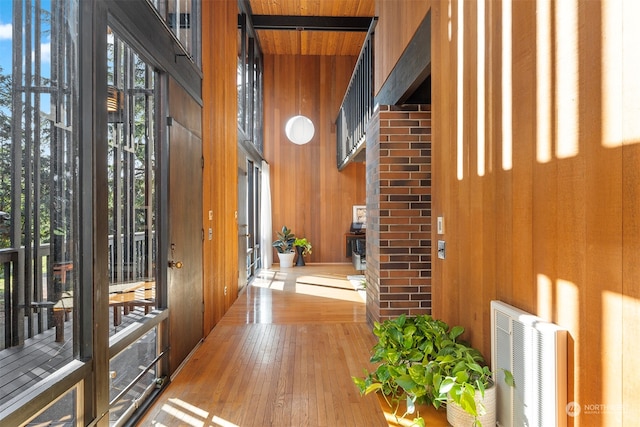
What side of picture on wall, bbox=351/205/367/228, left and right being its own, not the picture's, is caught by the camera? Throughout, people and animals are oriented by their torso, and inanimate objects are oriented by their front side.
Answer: front

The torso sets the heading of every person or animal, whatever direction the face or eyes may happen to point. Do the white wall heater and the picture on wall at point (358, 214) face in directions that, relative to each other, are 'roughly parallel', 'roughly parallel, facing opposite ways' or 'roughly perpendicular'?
roughly perpendicular

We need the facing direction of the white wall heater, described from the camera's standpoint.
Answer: facing the viewer and to the left of the viewer

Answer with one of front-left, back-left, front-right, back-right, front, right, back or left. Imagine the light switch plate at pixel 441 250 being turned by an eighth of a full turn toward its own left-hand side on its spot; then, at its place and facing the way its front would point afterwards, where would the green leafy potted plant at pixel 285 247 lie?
back-right

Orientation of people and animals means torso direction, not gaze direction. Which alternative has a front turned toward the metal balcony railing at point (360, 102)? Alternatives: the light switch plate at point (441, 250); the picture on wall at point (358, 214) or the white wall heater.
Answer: the picture on wall

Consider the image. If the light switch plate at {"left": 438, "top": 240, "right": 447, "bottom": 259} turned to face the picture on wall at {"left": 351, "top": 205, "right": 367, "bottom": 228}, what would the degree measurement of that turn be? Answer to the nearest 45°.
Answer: approximately 135° to its right

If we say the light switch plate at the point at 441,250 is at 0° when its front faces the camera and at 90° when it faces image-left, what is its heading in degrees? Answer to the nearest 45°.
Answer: approximately 45°

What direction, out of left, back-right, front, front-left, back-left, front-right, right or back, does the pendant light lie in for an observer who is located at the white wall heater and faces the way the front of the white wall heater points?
right

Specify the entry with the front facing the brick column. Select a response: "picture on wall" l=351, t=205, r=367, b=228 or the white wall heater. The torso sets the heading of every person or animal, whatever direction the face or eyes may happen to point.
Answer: the picture on wall

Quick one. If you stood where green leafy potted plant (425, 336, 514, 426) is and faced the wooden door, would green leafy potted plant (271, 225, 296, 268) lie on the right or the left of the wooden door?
right

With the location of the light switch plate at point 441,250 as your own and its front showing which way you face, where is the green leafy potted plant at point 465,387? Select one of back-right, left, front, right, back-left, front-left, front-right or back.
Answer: front-left

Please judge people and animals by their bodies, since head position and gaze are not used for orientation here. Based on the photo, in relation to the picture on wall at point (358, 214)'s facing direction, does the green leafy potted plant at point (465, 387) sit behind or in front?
in front

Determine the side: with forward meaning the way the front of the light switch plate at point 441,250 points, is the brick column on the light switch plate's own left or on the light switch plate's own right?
on the light switch plate's own right

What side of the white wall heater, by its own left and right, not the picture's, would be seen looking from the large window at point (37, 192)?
front

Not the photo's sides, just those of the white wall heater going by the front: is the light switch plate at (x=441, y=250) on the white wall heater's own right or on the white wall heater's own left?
on the white wall heater's own right
